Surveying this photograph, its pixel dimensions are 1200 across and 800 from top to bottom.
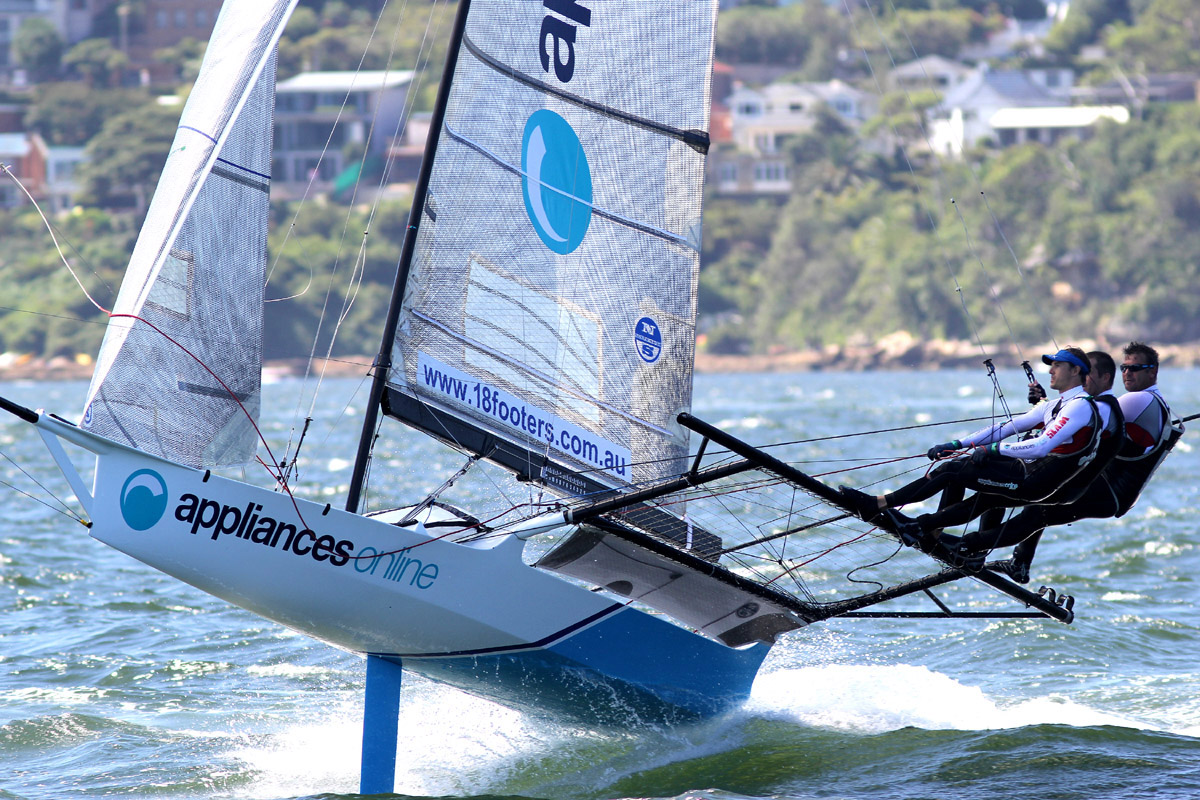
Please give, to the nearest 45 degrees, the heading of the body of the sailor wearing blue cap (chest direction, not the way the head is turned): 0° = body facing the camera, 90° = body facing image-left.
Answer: approximately 90°

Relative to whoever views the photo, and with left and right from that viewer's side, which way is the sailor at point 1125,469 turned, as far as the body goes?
facing to the left of the viewer
